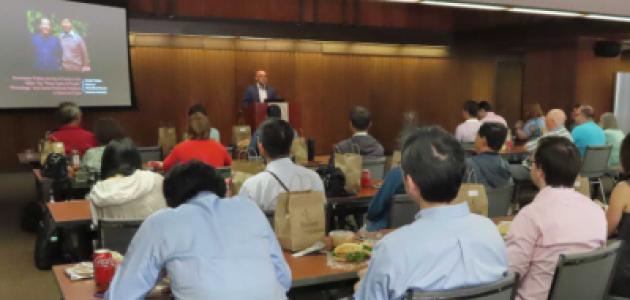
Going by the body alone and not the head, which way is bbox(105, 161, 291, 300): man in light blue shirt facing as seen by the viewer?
away from the camera

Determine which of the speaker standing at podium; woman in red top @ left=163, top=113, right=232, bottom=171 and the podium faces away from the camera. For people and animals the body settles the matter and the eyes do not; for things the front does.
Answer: the woman in red top

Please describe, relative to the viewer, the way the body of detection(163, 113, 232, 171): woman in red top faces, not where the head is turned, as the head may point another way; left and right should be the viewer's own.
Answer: facing away from the viewer

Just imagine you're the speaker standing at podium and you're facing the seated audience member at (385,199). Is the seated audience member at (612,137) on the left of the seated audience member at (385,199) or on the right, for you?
left

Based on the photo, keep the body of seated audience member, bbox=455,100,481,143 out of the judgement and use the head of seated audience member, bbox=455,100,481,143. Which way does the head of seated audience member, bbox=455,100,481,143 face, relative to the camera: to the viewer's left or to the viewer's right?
to the viewer's left

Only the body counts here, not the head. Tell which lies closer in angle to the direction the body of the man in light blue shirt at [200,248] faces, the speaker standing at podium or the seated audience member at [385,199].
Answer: the speaker standing at podium

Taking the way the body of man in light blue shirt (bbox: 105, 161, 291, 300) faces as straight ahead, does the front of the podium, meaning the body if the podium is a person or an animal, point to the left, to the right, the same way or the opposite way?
the opposite way

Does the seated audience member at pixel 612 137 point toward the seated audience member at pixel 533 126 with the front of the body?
yes

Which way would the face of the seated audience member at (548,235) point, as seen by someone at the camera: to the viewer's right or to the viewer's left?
to the viewer's left

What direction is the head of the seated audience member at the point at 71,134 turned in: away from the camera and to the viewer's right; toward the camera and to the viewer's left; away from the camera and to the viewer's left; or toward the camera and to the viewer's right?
away from the camera and to the viewer's right

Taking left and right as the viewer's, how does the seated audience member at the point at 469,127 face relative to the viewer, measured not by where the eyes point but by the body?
facing away from the viewer and to the left of the viewer

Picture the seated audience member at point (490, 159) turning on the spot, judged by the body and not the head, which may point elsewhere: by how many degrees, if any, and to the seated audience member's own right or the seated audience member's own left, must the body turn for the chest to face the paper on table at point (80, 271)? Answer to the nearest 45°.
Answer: approximately 90° to the seated audience member's own left

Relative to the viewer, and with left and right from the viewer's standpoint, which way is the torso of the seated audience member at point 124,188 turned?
facing away from the viewer

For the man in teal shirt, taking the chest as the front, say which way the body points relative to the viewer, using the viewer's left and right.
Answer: facing away from the viewer and to the left of the viewer

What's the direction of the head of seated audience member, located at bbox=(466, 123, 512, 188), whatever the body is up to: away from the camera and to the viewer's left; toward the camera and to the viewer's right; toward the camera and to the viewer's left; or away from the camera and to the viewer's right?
away from the camera and to the viewer's left
